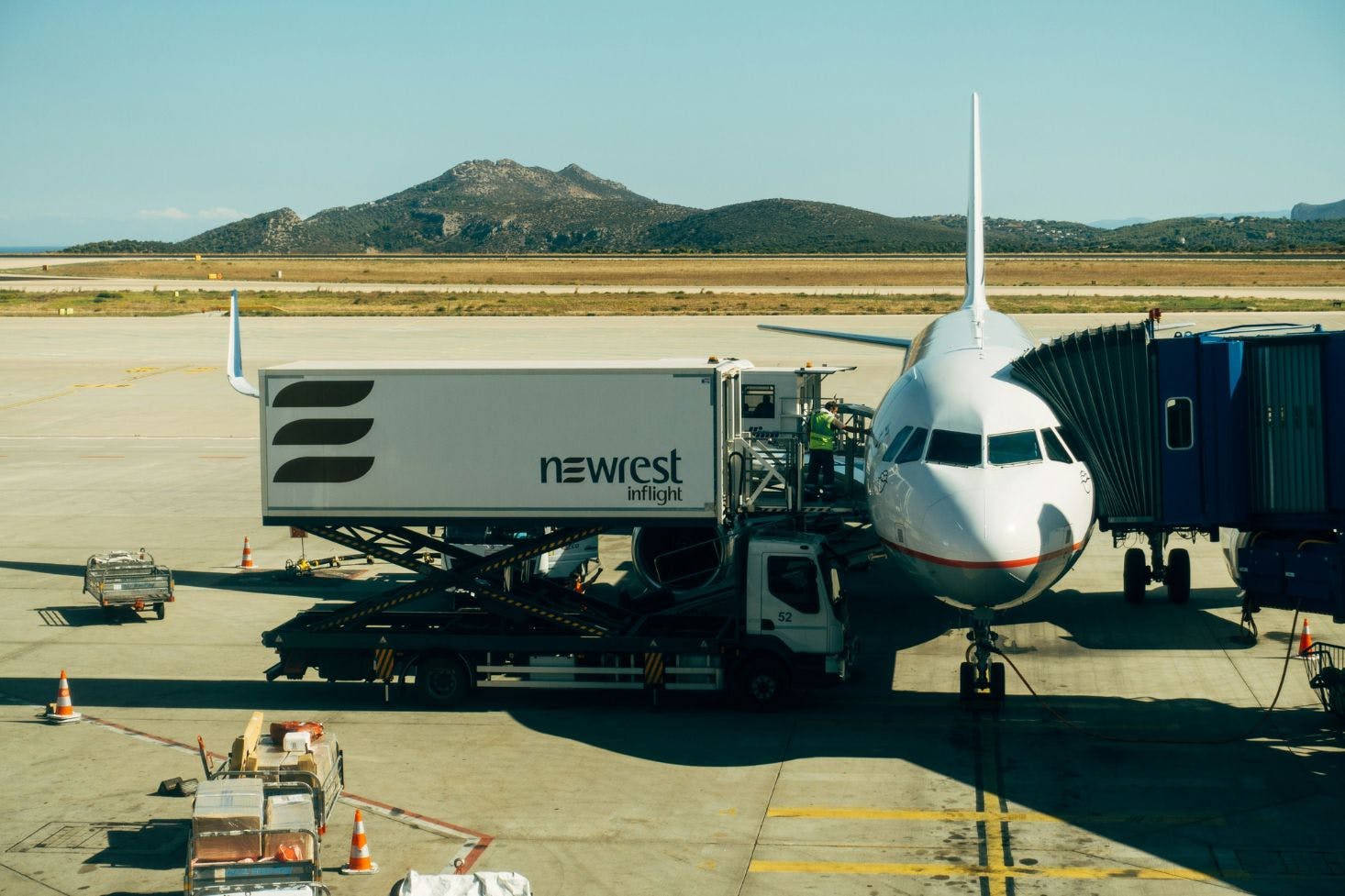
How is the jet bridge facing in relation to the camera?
to the viewer's left

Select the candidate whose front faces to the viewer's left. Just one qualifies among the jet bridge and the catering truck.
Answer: the jet bridge

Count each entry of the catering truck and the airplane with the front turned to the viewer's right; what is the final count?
1

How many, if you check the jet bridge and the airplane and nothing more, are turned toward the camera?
1

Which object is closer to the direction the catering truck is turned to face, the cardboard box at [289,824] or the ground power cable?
the ground power cable

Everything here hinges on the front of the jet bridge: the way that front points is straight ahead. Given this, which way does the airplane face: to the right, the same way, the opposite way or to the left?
to the left

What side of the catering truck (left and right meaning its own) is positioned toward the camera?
right

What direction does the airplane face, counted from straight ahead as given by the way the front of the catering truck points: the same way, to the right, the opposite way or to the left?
to the right

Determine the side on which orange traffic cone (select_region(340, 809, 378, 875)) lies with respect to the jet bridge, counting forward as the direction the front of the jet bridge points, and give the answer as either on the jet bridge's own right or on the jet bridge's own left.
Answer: on the jet bridge's own left

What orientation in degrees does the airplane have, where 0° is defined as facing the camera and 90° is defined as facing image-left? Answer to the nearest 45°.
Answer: approximately 0°

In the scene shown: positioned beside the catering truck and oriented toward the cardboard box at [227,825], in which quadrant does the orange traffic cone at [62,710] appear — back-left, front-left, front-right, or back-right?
front-right

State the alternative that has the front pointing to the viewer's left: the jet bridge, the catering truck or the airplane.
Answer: the jet bridge

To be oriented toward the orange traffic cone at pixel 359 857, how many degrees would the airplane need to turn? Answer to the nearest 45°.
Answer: approximately 45° to its right
